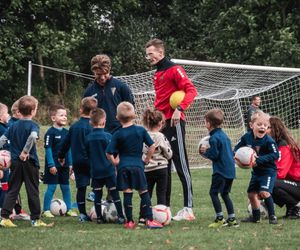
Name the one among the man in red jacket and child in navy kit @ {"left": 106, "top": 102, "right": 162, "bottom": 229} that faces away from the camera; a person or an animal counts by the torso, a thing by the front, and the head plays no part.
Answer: the child in navy kit

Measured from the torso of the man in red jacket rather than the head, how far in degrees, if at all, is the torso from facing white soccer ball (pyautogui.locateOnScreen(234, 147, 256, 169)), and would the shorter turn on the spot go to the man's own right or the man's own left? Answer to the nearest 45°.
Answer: approximately 90° to the man's own left

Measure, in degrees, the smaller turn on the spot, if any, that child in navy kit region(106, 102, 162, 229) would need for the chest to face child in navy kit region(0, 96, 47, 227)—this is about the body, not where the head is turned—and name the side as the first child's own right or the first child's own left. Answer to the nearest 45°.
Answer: approximately 90° to the first child's own left

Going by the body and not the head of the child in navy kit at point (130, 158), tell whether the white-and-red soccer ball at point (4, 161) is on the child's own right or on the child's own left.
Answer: on the child's own left

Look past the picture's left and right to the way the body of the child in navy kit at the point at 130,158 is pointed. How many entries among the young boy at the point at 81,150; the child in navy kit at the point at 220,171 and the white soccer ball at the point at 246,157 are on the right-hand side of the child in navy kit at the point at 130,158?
2

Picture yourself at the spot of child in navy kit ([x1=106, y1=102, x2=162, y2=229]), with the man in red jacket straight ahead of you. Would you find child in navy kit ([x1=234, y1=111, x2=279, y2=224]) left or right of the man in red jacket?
right

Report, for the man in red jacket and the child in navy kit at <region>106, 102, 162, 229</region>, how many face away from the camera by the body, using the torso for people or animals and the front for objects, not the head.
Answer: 1

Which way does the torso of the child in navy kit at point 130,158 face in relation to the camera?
away from the camera

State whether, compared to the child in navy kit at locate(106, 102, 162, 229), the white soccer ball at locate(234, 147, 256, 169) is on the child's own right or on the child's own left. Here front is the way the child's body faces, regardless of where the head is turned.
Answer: on the child's own right

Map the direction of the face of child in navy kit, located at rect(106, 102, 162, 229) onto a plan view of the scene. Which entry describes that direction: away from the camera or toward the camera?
away from the camera
